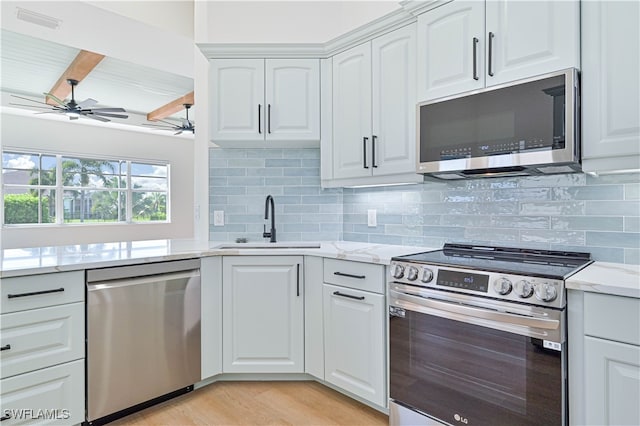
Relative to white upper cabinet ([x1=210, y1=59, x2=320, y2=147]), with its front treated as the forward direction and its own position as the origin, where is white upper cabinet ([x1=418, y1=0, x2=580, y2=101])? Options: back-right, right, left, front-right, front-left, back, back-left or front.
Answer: front-left

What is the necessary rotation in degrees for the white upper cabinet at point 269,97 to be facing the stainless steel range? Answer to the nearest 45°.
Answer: approximately 45° to its left

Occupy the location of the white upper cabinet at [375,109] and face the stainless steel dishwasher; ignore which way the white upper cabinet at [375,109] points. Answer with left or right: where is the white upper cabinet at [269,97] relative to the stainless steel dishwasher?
right

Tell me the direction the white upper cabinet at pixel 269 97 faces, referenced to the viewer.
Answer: facing the viewer

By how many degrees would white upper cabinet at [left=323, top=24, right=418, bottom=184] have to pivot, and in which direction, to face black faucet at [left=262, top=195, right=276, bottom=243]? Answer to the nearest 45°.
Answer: approximately 90° to its right

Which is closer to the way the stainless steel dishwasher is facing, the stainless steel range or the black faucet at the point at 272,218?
the stainless steel range

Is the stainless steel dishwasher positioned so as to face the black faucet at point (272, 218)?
no

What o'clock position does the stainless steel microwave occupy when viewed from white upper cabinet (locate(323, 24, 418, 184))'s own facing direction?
The stainless steel microwave is roughly at 9 o'clock from the white upper cabinet.

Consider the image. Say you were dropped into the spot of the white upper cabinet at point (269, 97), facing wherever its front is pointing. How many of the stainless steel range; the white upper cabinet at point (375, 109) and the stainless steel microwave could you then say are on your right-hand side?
0

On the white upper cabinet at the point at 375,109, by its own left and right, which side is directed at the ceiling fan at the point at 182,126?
right

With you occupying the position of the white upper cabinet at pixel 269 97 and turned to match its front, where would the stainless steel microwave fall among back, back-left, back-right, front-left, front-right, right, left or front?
front-left

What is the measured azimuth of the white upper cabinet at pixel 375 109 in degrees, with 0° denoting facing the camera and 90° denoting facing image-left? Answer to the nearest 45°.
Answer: approximately 45°

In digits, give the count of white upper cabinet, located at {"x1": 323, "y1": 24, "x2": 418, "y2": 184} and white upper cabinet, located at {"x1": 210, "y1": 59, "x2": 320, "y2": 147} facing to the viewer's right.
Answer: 0

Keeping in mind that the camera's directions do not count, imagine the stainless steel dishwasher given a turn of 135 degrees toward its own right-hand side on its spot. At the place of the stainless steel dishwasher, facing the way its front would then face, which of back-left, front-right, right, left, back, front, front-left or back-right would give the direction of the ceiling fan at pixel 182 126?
right
